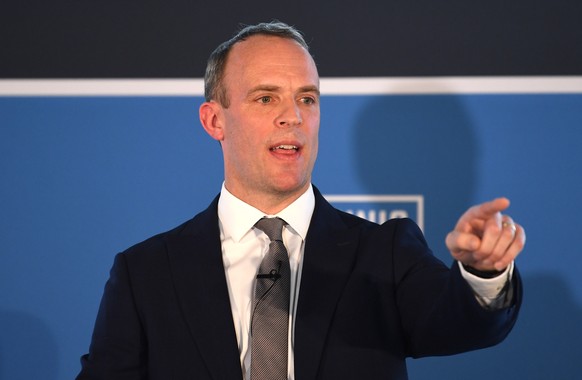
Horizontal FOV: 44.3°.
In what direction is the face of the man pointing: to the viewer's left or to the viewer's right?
to the viewer's right

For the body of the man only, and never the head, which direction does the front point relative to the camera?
toward the camera
